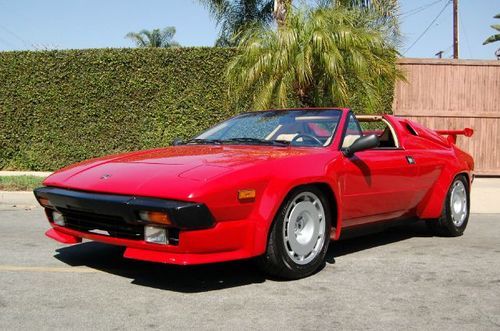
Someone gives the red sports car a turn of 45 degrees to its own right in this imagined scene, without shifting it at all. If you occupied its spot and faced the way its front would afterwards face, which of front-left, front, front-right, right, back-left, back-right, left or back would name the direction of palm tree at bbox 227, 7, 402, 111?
right

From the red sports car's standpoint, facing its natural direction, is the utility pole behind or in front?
behind

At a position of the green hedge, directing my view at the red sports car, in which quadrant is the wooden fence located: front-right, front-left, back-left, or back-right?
front-left

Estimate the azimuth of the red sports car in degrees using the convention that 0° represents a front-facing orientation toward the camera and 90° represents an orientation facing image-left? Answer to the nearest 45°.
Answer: approximately 45°

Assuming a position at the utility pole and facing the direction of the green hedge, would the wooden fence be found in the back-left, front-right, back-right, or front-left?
front-left

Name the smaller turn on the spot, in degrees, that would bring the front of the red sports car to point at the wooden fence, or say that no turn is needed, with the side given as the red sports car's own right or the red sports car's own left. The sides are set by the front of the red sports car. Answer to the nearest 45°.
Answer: approximately 180°

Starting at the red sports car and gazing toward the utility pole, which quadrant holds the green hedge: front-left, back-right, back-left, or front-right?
front-left

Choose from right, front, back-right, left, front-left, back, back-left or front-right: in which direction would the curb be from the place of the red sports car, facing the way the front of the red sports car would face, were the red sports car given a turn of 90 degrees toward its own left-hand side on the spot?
back

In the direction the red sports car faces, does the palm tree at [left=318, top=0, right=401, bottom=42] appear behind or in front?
behind
